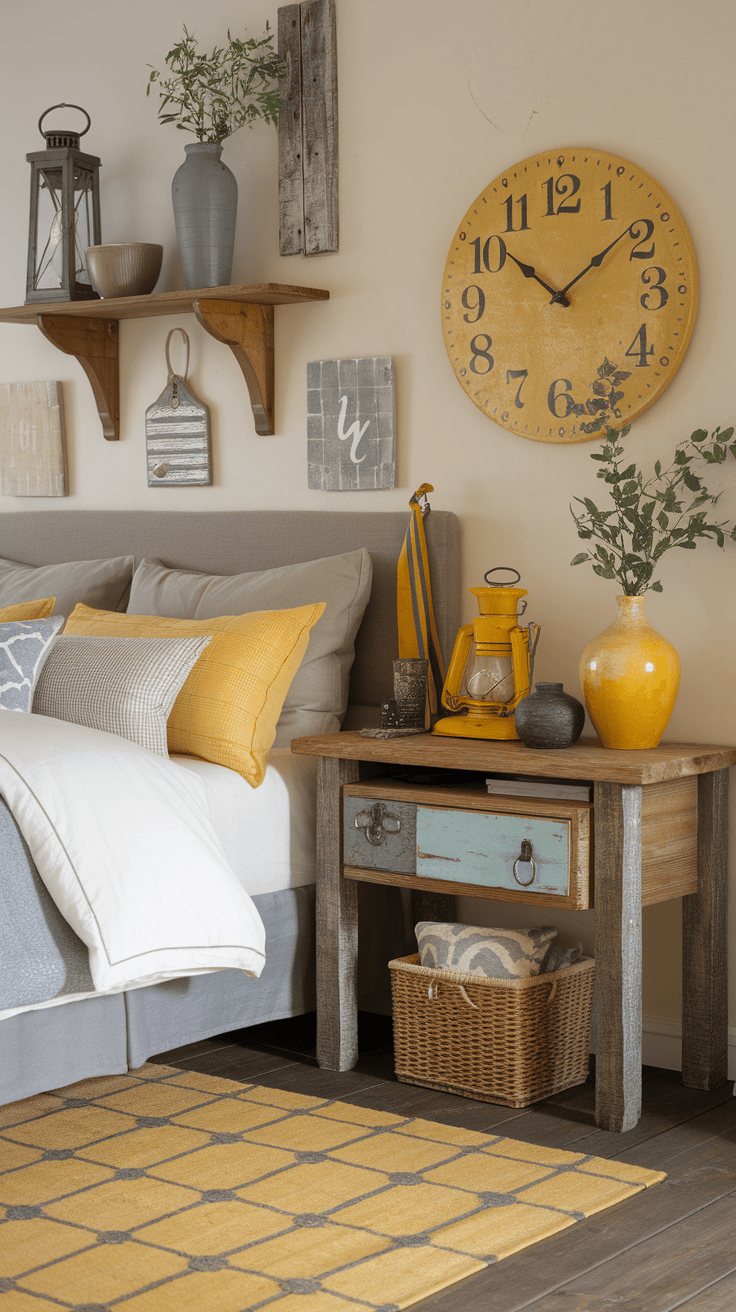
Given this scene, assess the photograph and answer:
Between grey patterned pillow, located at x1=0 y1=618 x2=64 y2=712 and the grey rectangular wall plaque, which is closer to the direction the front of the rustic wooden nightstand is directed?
the grey patterned pillow

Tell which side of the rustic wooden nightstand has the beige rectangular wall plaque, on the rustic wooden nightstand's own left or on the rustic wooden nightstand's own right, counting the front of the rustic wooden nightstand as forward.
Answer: on the rustic wooden nightstand's own right

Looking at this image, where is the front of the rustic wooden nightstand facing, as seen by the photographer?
facing the viewer and to the left of the viewer

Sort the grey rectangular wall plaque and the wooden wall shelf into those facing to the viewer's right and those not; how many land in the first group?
0
